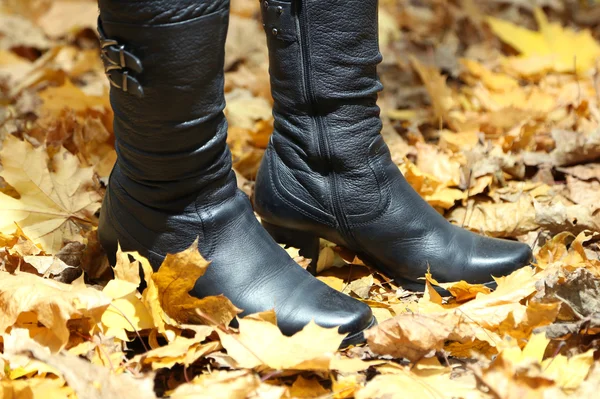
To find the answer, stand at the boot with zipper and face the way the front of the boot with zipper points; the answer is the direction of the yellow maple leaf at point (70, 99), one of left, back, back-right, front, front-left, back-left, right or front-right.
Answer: back-left

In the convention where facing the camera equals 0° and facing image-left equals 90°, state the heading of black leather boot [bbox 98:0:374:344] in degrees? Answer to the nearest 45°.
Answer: approximately 315°

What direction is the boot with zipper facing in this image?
to the viewer's right
